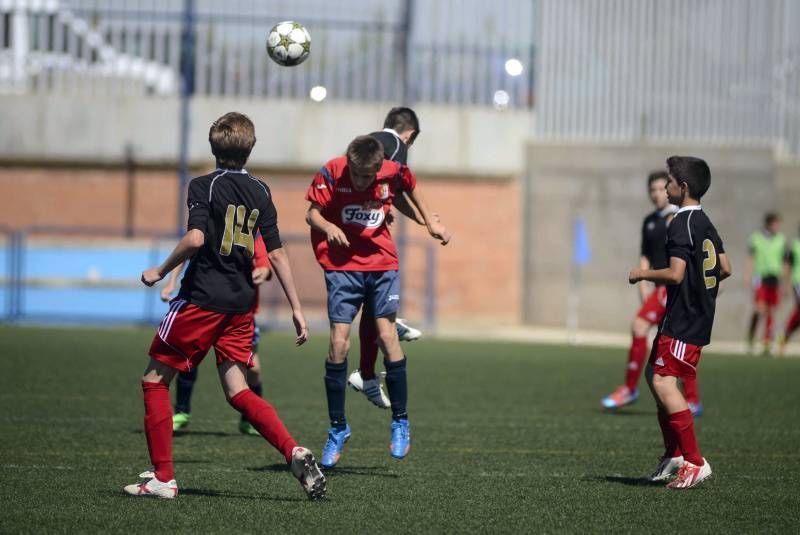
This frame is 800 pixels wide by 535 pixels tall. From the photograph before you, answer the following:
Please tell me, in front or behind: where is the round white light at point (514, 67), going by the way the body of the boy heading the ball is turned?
behind

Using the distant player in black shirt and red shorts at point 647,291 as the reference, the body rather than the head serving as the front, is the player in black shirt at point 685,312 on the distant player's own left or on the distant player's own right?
on the distant player's own left

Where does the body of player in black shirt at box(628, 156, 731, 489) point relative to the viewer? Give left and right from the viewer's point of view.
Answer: facing away from the viewer and to the left of the viewer

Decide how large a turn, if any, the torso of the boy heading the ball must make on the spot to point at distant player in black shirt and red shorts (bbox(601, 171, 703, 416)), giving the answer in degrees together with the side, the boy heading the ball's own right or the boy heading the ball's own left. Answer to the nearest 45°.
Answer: approximately 135° to the boy heading the ball's own left

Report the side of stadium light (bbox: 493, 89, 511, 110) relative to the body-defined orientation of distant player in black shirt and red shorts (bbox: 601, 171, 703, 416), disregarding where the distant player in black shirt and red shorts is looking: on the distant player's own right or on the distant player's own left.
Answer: on the distant player's own right

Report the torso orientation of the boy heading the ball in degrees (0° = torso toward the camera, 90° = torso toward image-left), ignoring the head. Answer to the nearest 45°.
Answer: approximately 0°

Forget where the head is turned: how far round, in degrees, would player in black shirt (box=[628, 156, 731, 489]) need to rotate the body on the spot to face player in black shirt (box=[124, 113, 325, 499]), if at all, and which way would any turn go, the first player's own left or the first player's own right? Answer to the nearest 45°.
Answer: approximately 90° to the first player's own left

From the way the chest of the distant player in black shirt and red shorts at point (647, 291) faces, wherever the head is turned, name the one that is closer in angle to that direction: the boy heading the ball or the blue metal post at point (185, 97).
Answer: the boy heading the ball

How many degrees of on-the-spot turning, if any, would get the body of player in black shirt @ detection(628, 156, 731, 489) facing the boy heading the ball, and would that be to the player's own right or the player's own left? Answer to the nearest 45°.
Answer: approximately 45° to the player's own left
